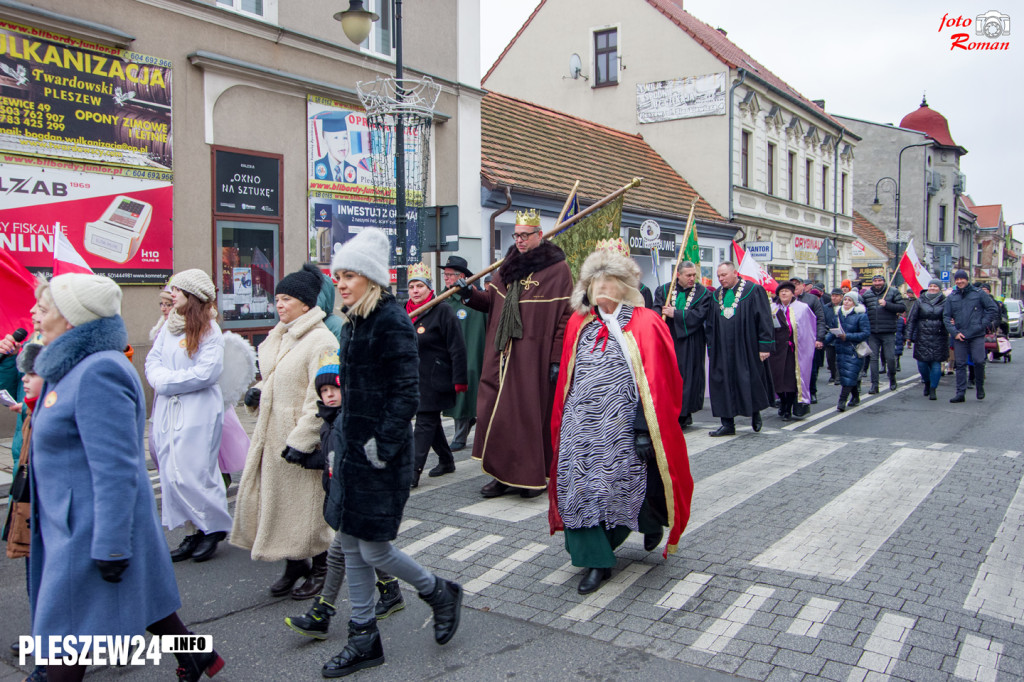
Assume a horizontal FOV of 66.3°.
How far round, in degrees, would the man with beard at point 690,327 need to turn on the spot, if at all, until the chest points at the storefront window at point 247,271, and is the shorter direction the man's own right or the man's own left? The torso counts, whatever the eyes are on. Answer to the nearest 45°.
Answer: approximately 90° to the man's own right

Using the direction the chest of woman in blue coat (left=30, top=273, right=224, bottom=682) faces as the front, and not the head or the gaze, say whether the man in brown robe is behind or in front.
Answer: behind

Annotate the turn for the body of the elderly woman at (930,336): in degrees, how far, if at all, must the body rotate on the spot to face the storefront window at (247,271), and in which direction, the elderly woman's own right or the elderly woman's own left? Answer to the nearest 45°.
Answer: approximately 45° to the elderly woman's own right

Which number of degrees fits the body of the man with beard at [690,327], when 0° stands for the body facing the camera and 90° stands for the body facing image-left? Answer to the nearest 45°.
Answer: approximately 0°

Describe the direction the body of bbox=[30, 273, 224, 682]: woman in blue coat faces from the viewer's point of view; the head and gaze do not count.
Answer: to the viewer's left

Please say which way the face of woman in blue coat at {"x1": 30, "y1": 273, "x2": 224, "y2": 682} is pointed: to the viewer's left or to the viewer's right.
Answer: to the viewer's left

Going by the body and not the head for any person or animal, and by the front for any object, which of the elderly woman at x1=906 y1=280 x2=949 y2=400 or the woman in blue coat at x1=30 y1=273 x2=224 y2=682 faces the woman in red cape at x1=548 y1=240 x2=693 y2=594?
the elderly woman

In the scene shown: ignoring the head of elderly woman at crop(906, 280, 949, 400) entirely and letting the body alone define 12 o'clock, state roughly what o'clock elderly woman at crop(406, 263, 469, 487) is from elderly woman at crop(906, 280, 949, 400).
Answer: elderly woman at crop(406, 263, 469, 487) is roughly at 1 o'clock from elderly woman at crop(906, 280, 949, 400).

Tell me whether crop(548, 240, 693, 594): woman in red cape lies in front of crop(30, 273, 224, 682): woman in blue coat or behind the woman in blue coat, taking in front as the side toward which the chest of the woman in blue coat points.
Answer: behind

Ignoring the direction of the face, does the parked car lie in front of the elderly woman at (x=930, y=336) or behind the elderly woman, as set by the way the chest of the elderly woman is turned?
behind

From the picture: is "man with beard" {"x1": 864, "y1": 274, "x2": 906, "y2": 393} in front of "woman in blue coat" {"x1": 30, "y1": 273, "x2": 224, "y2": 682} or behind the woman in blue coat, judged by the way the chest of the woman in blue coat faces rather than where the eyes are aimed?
behind
